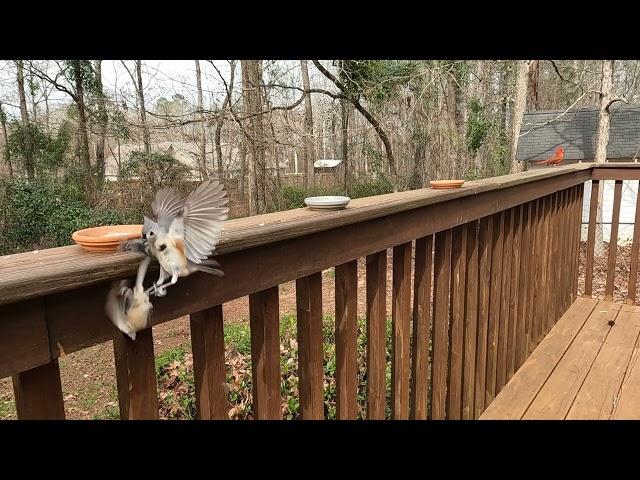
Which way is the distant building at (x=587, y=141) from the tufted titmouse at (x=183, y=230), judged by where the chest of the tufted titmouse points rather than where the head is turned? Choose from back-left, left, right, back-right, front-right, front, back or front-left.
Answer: back

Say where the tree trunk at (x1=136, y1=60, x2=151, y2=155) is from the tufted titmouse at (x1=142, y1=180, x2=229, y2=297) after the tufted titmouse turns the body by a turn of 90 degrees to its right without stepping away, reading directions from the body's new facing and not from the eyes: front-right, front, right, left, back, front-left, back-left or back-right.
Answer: front-right

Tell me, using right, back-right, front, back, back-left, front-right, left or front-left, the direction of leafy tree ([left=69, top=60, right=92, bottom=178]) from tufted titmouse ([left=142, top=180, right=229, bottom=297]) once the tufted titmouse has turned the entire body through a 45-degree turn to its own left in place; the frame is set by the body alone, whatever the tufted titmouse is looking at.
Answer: back

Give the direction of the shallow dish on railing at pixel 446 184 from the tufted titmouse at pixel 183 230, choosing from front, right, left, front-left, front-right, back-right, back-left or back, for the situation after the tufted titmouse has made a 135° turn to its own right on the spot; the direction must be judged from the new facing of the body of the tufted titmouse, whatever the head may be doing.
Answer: front-right

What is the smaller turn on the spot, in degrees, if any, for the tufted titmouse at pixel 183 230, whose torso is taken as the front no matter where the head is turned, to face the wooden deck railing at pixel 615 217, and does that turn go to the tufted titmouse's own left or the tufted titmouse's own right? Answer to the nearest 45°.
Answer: approximately 180°

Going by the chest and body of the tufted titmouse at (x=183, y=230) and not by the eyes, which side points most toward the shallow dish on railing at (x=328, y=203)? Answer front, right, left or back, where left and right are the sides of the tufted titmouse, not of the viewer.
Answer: back

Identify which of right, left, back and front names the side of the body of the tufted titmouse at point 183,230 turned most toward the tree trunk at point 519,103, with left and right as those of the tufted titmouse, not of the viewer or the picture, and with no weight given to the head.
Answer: back

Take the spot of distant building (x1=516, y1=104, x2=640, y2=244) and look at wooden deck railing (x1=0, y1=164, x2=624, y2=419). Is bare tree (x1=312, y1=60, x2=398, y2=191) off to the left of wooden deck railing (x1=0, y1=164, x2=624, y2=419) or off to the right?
right

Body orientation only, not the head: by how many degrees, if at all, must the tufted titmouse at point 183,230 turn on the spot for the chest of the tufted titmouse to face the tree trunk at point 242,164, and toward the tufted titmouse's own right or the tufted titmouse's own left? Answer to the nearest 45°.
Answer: approximately 135° to the tufted titmouse's own right

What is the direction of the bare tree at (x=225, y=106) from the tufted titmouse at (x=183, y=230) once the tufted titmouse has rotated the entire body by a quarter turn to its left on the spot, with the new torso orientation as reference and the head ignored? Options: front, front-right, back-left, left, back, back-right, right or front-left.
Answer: back-left

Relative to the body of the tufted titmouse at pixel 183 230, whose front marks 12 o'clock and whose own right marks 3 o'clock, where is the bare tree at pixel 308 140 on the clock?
The bare tree is roughly at 5 o'clock from the tufted titmouse.

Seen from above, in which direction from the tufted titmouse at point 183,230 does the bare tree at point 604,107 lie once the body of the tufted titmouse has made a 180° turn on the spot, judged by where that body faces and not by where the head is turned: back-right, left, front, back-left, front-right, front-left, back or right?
front

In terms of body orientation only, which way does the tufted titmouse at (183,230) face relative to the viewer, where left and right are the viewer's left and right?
facing the viewer and to the left of the viewer

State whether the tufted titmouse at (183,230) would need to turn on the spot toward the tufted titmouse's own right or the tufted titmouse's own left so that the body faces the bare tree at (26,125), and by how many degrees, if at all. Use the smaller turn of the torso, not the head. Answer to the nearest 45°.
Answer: approximately 135° to the tufted titmouse's own right
